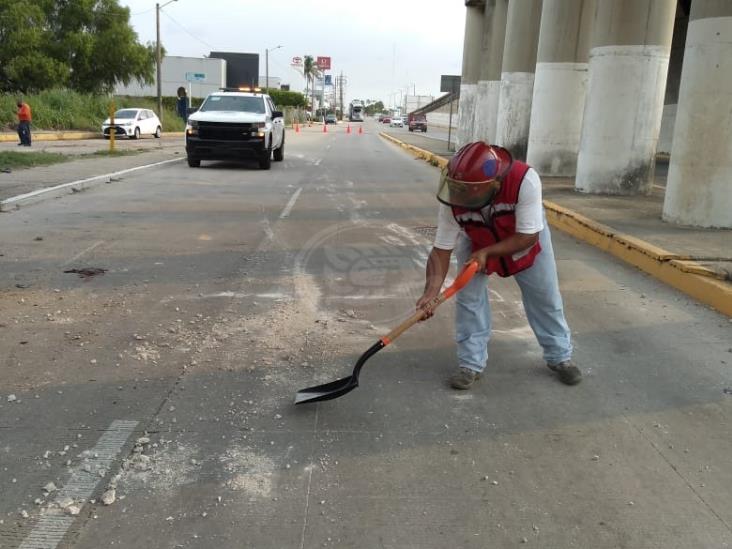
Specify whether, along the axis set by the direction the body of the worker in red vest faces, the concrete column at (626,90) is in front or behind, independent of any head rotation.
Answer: behind

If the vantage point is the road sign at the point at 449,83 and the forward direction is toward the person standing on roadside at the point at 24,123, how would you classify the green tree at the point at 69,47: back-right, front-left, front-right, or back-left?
front-right

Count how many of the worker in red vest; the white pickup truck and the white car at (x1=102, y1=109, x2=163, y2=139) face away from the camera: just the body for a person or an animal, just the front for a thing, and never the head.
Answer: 0

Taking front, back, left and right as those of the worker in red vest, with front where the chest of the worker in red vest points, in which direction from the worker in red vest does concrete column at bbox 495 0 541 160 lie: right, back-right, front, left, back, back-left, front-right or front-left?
back-right

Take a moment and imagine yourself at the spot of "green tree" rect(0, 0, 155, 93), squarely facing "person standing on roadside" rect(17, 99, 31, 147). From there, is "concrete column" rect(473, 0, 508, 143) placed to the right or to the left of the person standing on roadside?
left

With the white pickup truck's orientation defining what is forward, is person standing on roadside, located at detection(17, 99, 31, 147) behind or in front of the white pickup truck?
behind

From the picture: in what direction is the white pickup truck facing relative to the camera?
toward the camera

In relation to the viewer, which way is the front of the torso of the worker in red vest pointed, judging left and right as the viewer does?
facing the viewer and to the left of the viewer

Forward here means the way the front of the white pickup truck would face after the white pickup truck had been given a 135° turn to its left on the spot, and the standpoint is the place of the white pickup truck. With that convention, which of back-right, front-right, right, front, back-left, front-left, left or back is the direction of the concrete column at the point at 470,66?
front

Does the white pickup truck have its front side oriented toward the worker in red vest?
yes

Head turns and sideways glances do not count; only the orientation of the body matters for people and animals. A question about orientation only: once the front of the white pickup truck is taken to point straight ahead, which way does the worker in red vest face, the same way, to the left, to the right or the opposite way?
to the right

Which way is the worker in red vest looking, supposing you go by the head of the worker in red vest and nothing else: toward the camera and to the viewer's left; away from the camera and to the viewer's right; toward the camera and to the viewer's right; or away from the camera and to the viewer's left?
toward the camera and to the viewer's left

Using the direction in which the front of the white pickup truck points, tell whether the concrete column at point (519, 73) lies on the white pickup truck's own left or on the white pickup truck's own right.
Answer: on the white pickup truck's own left

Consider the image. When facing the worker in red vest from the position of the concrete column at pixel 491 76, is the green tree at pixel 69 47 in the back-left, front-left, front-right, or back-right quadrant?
back-right

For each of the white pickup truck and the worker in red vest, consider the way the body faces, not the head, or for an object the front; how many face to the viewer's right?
0
